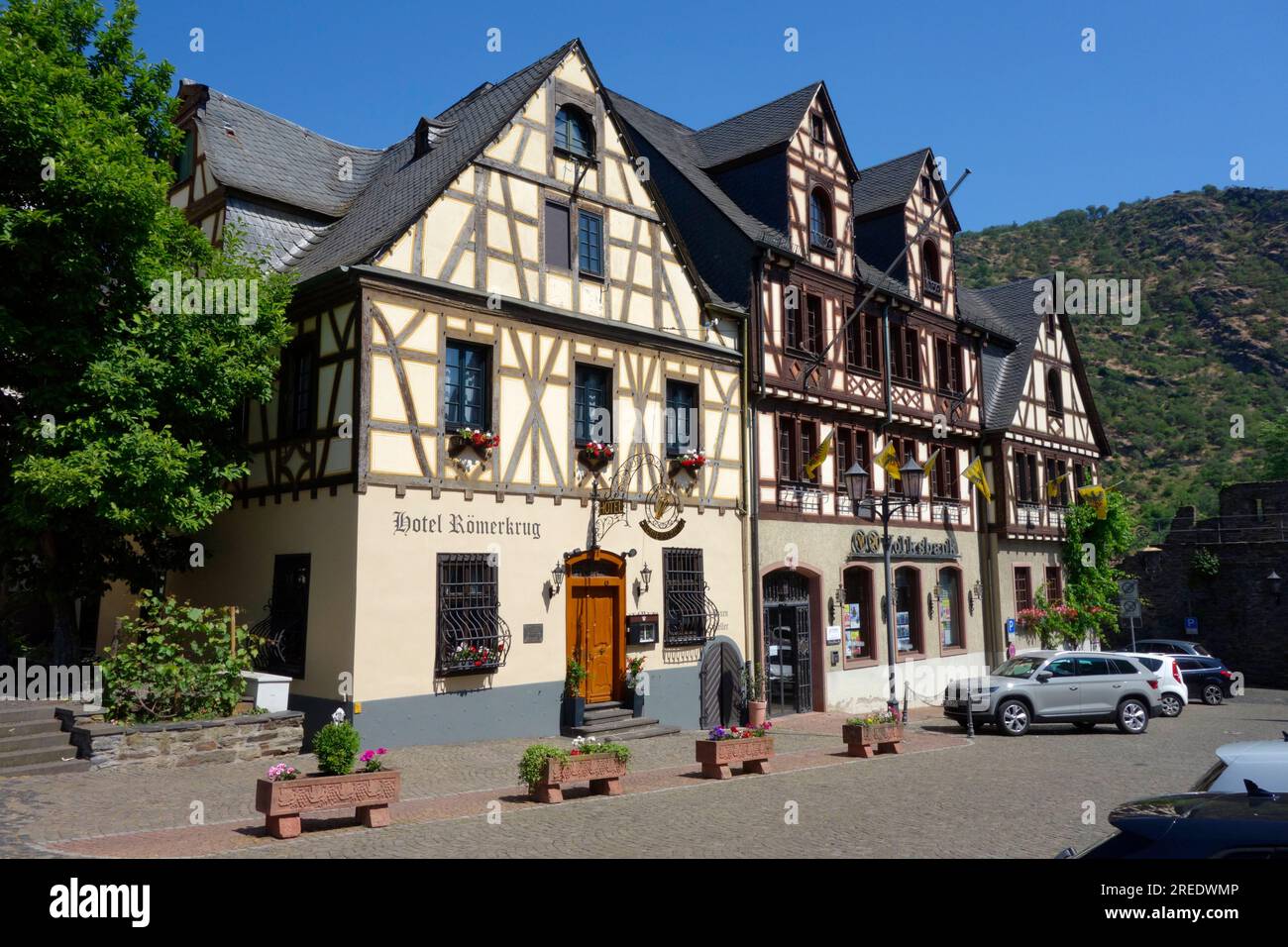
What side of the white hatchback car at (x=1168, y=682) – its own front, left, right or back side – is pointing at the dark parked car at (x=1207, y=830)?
left

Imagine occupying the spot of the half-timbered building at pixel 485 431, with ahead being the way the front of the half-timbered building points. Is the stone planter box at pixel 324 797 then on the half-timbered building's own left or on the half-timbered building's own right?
on the half-timbered building's own right

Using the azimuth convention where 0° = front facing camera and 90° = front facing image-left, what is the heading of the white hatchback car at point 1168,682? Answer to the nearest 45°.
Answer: approximately 90°

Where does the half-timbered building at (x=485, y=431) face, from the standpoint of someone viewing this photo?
facing the viewer and to the right of the viewer

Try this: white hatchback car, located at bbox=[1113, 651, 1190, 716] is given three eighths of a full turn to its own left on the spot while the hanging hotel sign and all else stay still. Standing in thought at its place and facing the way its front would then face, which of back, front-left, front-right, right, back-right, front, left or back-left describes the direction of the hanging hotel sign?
right

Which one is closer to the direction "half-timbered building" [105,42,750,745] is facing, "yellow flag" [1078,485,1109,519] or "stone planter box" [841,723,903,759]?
the stone planter box

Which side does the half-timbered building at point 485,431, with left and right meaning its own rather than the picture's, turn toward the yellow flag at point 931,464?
left

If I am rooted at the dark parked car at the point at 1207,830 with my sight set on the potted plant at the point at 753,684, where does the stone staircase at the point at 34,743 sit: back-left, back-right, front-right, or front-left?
front-left

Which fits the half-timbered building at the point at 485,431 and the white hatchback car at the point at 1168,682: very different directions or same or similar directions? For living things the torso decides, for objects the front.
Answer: very different directions

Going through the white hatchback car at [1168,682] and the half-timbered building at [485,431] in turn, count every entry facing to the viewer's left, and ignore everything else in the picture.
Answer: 1
